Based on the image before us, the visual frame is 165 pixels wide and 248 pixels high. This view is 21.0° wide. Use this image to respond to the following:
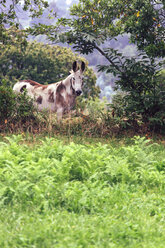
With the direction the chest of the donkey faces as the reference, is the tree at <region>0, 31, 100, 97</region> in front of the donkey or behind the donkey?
behind

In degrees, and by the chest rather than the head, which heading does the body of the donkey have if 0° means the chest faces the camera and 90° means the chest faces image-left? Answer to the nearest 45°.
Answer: approximately 315°

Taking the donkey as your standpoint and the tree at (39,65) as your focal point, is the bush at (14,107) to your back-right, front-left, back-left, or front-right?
back-left

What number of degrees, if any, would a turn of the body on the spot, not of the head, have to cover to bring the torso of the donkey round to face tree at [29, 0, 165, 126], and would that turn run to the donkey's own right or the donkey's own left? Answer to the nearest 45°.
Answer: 0° — it already faces it

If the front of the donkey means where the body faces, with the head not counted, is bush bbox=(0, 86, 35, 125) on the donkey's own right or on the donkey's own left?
on the donkey's own right
